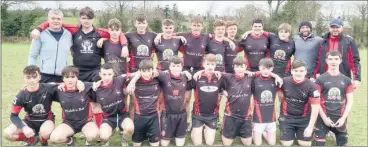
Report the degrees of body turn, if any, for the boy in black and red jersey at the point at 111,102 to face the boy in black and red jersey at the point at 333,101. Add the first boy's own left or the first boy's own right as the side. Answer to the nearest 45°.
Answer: approximately 90° to the first boy's own left

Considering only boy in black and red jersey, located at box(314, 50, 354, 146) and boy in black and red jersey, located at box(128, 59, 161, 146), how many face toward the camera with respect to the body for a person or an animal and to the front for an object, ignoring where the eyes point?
2

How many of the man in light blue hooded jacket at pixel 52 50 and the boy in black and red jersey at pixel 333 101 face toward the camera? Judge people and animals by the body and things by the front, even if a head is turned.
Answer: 2

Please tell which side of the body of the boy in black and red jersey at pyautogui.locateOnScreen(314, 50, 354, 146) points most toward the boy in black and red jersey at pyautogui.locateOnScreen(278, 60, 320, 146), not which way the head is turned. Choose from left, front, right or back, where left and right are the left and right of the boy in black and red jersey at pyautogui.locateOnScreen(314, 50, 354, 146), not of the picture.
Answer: right
